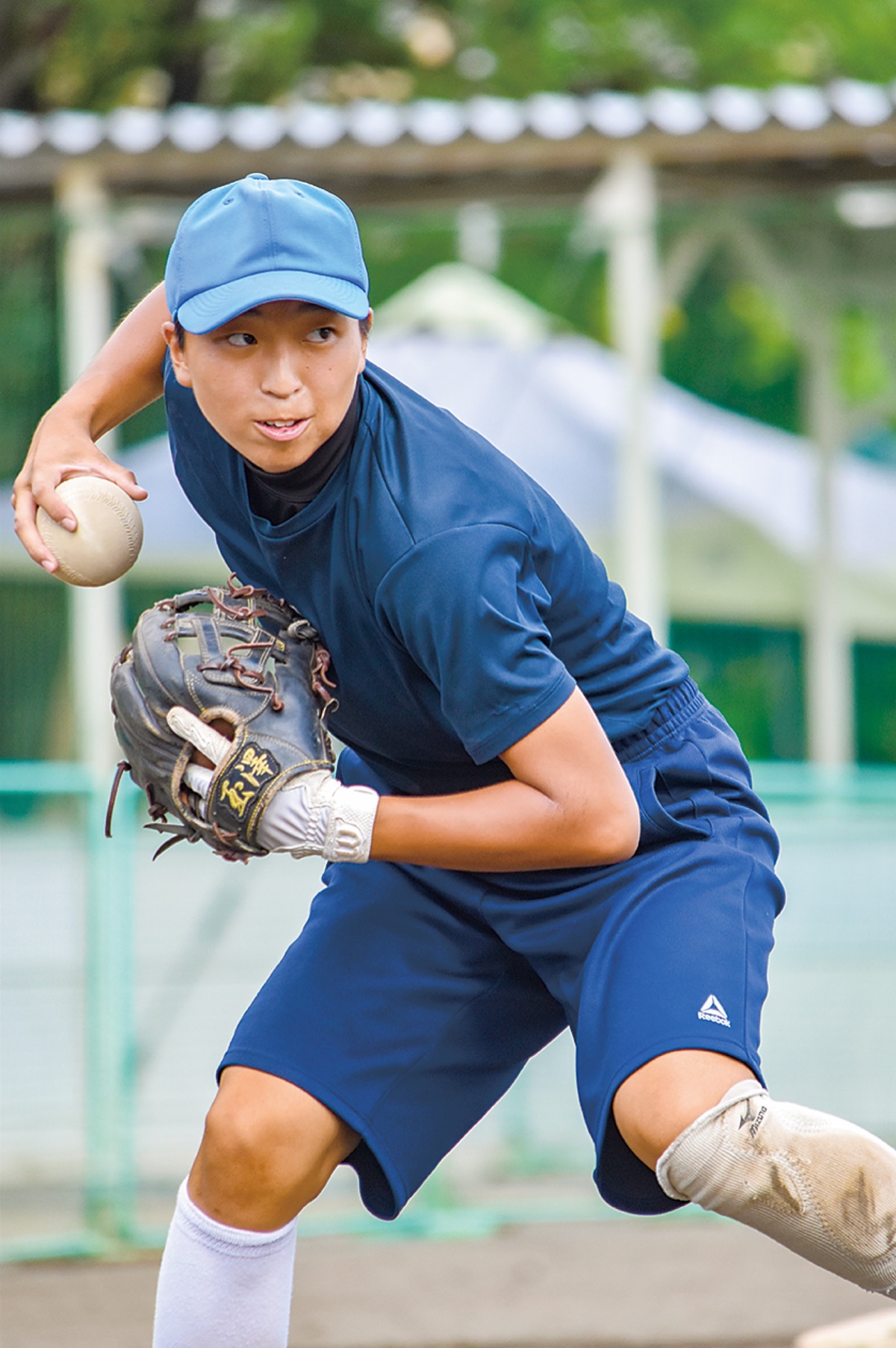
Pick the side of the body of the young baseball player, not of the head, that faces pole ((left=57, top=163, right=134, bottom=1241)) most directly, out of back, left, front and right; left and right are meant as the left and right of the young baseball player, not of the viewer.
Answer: right

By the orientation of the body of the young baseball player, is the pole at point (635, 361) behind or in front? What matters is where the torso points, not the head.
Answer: behind

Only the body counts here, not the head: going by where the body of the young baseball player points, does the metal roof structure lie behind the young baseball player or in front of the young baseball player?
behind

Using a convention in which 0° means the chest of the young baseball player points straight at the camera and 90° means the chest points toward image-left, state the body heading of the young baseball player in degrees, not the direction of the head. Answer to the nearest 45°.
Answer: approximately 45°

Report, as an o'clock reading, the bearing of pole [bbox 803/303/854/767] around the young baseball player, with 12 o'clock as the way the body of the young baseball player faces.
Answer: The pole is roughly at 5 o'clock from the young baseball player.

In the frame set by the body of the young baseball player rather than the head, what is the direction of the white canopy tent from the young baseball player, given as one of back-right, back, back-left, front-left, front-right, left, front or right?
back-right
